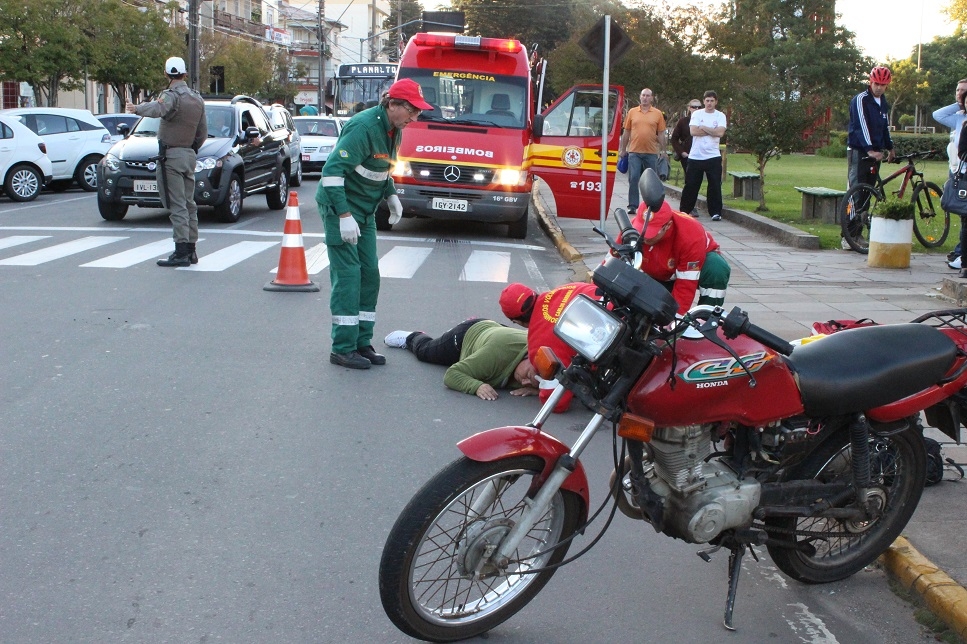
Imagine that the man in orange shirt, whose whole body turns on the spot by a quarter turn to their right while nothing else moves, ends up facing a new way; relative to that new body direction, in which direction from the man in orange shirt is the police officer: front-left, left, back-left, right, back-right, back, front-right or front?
front-left

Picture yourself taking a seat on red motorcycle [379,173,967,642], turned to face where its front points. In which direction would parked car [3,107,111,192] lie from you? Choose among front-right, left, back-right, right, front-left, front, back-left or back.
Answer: right

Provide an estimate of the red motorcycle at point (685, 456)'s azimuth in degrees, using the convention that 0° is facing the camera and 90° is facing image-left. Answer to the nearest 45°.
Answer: approximately 45°

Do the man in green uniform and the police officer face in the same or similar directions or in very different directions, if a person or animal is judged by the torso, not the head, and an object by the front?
very different directions

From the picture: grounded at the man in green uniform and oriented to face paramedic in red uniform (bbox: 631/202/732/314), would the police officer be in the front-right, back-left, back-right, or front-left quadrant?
back-left

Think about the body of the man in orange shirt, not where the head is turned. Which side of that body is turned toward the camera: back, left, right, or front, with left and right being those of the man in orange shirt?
front

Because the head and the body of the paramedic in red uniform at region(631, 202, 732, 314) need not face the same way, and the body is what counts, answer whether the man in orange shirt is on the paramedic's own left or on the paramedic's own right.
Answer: on the paramedic's own right

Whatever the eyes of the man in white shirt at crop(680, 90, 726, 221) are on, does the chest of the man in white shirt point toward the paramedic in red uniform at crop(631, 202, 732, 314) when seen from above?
yes

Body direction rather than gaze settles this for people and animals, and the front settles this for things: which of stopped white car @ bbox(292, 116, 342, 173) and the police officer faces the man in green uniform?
the stopped white car

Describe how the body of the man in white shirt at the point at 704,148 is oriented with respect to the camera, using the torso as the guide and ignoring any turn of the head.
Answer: toward the camera

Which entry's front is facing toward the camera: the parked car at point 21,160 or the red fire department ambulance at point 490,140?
the red fire department ambulance

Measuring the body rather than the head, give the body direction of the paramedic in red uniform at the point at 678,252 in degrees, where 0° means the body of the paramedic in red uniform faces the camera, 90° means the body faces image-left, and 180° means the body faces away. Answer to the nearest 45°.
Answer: approximately 45°

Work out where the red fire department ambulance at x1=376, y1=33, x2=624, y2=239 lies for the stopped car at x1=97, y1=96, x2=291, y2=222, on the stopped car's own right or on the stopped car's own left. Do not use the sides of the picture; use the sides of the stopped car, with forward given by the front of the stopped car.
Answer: on the stopped car's own left

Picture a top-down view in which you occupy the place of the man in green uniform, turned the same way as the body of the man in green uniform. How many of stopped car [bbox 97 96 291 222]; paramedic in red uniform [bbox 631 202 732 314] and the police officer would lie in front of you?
1

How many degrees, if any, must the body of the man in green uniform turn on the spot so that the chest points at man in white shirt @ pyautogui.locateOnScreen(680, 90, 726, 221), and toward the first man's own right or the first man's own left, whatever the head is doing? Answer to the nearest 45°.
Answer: approximately 90° to the first man's own left

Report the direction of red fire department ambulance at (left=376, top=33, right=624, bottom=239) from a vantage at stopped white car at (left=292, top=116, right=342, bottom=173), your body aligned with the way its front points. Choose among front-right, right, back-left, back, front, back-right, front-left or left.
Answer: front

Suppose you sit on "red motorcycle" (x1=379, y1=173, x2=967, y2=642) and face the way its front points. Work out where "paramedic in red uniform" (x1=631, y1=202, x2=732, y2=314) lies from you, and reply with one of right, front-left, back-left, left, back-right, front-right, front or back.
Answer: back-right

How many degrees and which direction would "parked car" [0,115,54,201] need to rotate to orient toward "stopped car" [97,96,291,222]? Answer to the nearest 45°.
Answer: approximately 135° to its left
